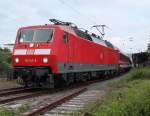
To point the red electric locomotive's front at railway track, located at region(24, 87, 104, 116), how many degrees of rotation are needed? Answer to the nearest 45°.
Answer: approximately 45° to its left

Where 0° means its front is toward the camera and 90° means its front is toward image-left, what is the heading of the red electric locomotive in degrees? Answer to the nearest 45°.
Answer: approximately 45°
